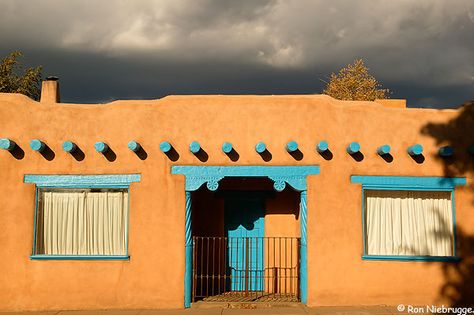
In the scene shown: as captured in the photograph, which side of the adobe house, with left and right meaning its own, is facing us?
front
